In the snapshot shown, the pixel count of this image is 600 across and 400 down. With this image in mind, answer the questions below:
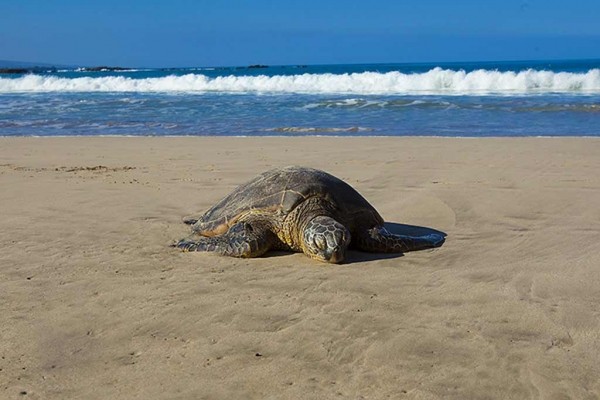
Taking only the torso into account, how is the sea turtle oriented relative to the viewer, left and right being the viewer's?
facing the viewer and to the right of the viewer

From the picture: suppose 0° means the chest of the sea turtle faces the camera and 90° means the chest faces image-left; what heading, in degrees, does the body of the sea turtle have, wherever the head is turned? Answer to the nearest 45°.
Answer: approximately 315°
